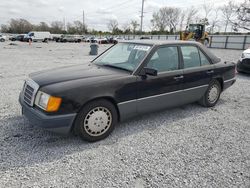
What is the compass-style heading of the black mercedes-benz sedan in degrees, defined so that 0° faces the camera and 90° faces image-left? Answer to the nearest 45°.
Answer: approximately 45°

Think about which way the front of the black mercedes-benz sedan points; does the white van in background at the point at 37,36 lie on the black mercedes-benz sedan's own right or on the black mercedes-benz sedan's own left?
on the black mercedes-benz sedan's own right

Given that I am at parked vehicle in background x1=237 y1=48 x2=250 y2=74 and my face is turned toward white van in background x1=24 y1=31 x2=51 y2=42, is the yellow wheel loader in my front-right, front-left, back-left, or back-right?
front-right

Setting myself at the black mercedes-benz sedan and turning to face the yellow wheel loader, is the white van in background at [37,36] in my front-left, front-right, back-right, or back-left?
front-left

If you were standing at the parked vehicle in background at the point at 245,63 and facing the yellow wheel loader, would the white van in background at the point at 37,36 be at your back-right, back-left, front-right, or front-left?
front-left

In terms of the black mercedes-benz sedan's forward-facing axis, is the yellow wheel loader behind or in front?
behind

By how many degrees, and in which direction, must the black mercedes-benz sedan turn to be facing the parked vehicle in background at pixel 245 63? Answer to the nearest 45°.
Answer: approximately 180°
